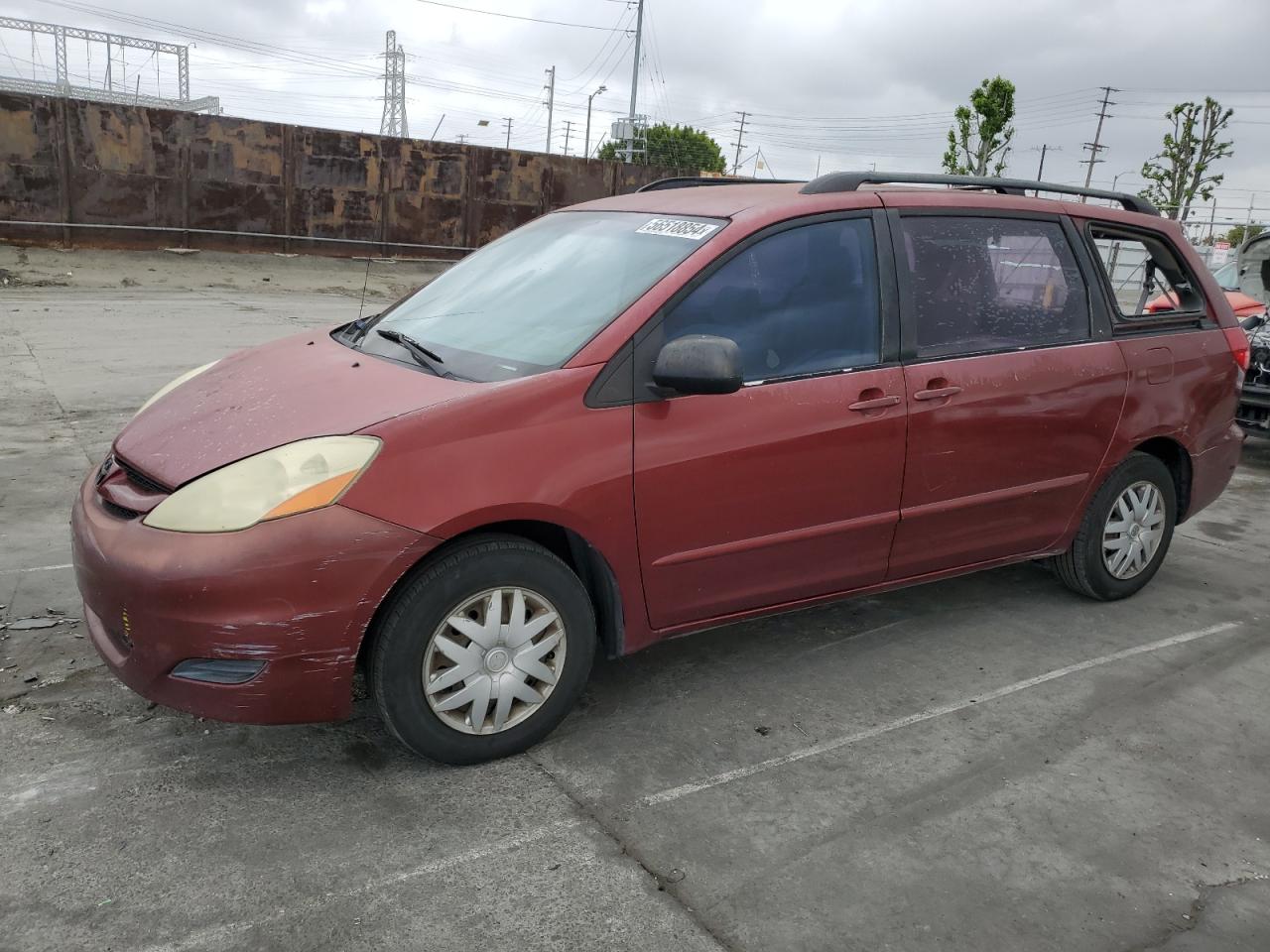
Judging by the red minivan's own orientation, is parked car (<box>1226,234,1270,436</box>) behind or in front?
behind

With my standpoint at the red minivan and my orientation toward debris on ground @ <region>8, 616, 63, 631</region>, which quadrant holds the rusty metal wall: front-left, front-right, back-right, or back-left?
front-right

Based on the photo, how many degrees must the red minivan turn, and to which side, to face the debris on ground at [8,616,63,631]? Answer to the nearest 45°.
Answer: approximately 45° to its right

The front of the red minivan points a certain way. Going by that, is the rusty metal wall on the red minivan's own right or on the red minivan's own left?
on the red minivan's own right

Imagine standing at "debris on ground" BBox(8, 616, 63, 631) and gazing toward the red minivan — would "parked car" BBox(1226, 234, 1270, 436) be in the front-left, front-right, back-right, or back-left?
front-left

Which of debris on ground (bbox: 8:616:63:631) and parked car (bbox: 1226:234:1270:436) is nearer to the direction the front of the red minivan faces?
the debris on ground

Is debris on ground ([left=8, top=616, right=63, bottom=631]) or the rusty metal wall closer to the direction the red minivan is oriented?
the debris on ground

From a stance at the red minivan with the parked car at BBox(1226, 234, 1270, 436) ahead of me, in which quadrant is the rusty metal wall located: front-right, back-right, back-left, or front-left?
front-left

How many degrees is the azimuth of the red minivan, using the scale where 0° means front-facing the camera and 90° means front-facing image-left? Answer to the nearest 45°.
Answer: approximately 45°
